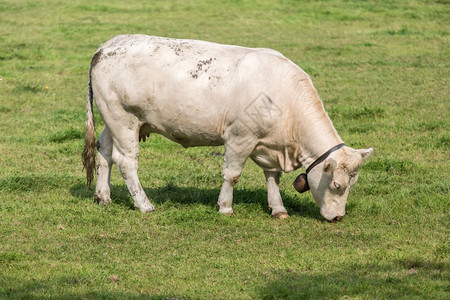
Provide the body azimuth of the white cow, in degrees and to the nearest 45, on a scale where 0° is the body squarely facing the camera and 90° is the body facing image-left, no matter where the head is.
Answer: approximately 270°
